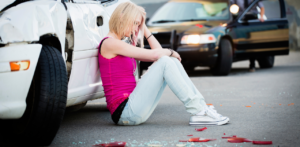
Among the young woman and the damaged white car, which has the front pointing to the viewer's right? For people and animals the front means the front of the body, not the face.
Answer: the young woman

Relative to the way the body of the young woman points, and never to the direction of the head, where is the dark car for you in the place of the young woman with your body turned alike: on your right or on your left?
on your left

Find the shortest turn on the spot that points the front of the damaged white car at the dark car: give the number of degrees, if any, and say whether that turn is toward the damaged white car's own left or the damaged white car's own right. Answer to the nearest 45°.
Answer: approximately 180°

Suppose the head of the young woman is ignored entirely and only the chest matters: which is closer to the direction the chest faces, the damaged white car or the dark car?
the dark car

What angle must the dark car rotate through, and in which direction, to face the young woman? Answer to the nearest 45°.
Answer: approximately 45° to its left

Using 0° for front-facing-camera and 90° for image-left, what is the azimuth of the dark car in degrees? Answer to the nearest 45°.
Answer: approximately 45°

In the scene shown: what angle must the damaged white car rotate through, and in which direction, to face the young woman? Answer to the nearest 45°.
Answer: approximately 90° to its left

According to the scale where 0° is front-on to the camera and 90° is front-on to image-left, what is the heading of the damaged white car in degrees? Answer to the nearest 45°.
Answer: approximately 45°

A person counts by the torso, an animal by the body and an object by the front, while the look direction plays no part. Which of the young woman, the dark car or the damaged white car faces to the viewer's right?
the young woman

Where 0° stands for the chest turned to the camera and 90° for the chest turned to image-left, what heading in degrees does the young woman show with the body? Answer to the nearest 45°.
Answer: approximately 270°
